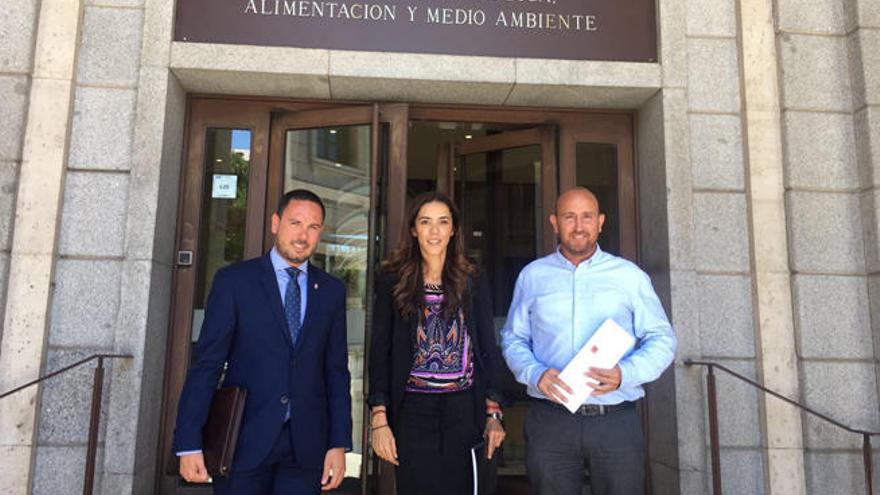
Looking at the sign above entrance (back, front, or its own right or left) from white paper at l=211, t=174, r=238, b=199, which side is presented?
right

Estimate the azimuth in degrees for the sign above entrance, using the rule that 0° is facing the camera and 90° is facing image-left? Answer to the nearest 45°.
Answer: approximately 0°

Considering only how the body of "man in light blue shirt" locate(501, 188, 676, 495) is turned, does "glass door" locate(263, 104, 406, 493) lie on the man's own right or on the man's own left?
on the man's own right

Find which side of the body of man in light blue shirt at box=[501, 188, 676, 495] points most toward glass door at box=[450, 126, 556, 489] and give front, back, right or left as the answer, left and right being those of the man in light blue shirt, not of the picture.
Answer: back

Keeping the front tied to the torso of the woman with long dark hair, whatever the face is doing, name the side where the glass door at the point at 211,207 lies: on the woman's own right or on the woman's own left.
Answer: on the woman's own right

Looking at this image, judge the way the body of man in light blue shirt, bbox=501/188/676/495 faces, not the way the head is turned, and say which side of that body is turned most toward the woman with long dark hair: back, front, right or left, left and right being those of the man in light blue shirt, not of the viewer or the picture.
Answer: right
